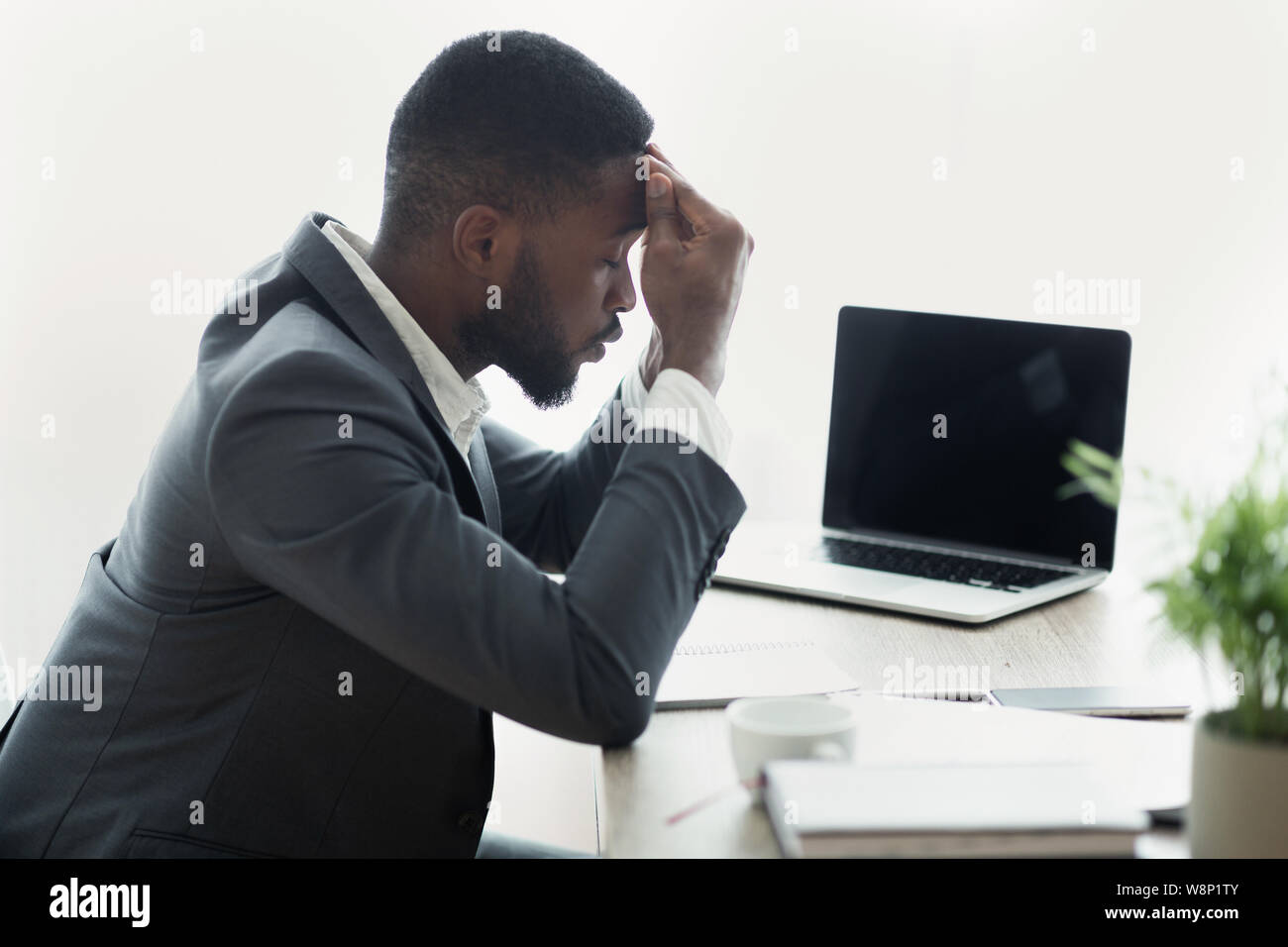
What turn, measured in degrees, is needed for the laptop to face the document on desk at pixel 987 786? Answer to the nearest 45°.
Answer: approximately 45° to its left

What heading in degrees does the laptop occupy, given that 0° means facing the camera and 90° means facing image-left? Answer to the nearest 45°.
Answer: approximately 45°

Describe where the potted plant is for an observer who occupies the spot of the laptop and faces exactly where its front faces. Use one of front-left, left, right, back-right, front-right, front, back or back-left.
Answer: front-left

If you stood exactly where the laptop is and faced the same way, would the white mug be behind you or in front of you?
in front
